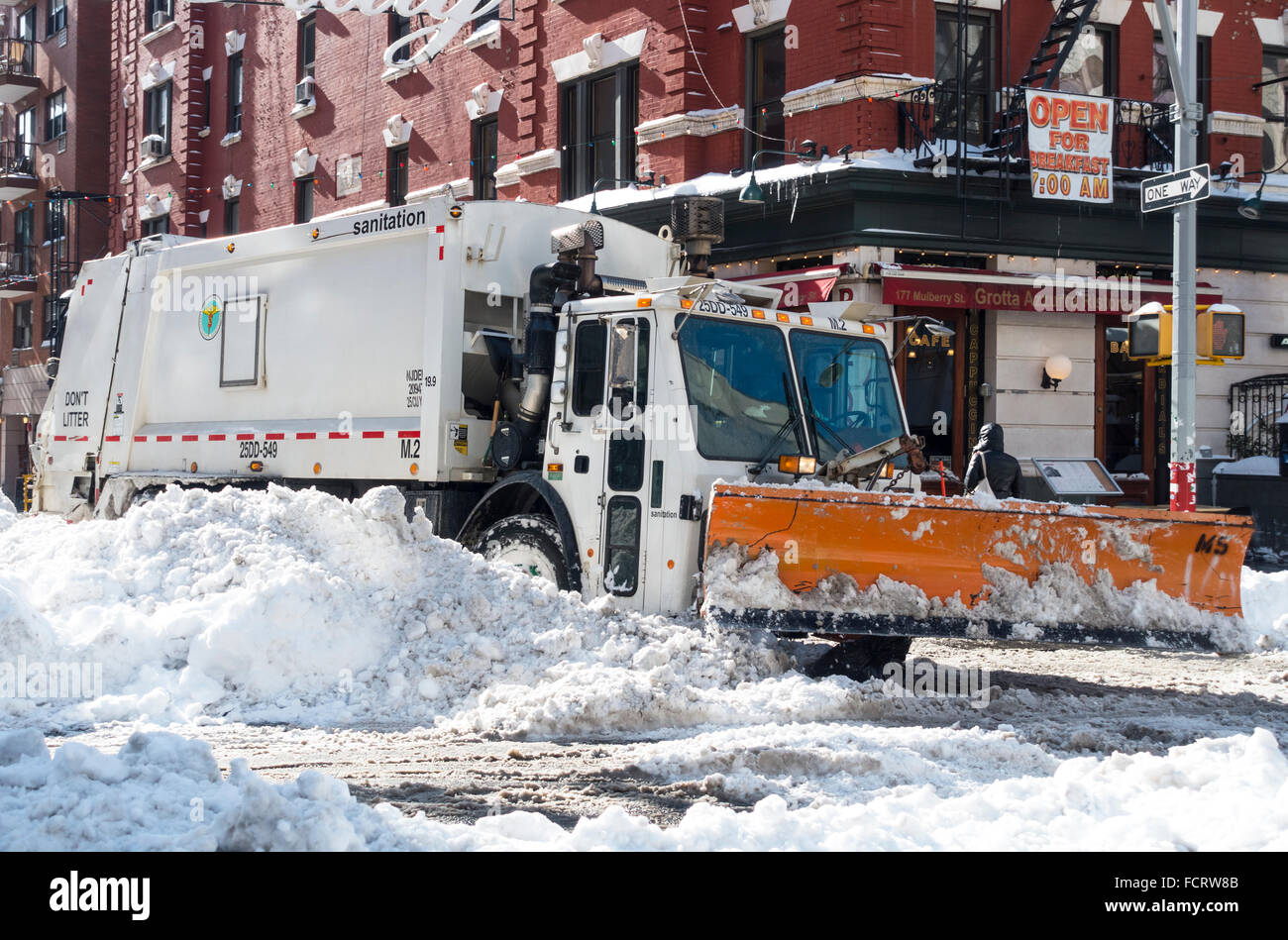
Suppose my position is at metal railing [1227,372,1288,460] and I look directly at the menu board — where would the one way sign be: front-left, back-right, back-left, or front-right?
front-left

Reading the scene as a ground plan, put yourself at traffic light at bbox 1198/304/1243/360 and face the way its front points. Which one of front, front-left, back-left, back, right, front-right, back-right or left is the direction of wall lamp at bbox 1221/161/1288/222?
back-left

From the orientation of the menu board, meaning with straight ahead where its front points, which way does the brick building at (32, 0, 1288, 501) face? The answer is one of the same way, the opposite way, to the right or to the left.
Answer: the same way

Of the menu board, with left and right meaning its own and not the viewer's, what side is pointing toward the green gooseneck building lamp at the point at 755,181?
right

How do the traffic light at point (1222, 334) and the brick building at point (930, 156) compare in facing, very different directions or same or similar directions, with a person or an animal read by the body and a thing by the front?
same or similar directions

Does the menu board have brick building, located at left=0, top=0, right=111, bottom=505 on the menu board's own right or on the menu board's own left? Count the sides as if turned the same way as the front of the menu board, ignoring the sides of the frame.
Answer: on the menu board's own right

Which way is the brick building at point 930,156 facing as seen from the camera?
toward the camera

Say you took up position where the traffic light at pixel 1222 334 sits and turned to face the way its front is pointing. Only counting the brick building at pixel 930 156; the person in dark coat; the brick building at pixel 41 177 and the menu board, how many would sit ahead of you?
0

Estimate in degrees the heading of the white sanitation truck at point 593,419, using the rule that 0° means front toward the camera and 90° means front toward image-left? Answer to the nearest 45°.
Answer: approximately 315°

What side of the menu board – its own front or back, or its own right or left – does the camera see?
front

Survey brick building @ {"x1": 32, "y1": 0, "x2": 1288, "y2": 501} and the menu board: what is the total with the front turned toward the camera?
2

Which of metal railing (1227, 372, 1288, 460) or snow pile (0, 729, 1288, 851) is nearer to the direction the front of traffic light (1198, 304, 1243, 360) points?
the snow pile
